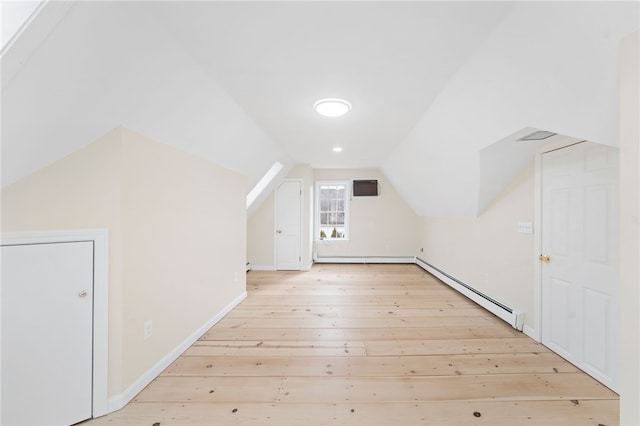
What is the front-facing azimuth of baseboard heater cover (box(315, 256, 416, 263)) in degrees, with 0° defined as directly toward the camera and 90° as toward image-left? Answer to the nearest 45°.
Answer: approximately 0°

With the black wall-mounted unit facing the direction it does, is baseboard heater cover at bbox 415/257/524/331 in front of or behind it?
in front

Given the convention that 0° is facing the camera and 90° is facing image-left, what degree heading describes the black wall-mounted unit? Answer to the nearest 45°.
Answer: approximately 0°

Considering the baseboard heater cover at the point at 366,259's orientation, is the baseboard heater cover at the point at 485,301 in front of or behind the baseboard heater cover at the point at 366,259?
in front

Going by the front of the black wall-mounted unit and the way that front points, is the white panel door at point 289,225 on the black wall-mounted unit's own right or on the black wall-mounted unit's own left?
on the black wall-mounted unit's own right

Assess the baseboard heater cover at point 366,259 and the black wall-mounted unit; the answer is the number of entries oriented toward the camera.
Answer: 2

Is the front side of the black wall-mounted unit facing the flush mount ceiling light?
yes
